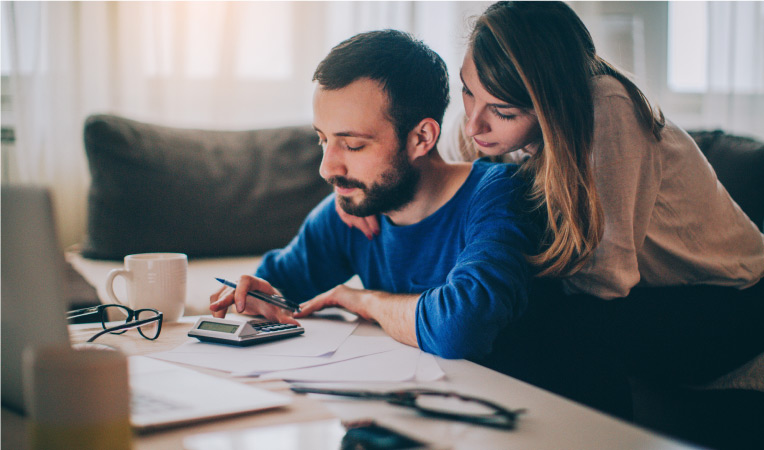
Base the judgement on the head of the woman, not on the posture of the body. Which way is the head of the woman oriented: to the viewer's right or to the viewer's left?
to the viewer's left

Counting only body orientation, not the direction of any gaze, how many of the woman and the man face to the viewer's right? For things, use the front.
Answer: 0

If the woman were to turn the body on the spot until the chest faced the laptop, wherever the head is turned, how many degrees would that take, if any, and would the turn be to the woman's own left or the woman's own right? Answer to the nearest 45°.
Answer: approximately 45° to the woman's own left

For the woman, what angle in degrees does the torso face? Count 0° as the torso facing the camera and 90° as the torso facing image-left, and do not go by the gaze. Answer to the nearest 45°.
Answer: approximately 90°

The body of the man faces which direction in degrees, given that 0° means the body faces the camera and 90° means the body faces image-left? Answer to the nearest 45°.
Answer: approximately 45°
